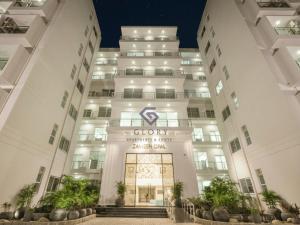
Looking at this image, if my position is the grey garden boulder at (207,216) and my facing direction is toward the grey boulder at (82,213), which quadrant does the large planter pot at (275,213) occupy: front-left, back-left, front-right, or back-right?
back-right

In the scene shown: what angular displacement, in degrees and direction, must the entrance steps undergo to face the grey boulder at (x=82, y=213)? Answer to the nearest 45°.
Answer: approximately 45° to its right

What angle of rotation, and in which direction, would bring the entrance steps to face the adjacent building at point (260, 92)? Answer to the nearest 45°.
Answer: approximately 90° to its left

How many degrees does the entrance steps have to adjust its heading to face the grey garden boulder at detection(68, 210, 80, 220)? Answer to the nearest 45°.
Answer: approximately 45° to its right

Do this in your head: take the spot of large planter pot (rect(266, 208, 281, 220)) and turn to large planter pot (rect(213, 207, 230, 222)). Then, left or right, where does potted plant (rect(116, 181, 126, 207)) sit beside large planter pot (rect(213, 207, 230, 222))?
right

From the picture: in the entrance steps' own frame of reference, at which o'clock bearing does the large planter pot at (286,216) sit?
The large planter pot is roughly at 10 o'clock from the entrance steps.

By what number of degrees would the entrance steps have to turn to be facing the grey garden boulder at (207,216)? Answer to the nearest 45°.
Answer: approximately 45° to its left

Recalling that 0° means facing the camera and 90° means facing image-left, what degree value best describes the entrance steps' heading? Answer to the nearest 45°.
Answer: approximately 0°

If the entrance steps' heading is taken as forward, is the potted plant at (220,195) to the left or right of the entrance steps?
on its left
